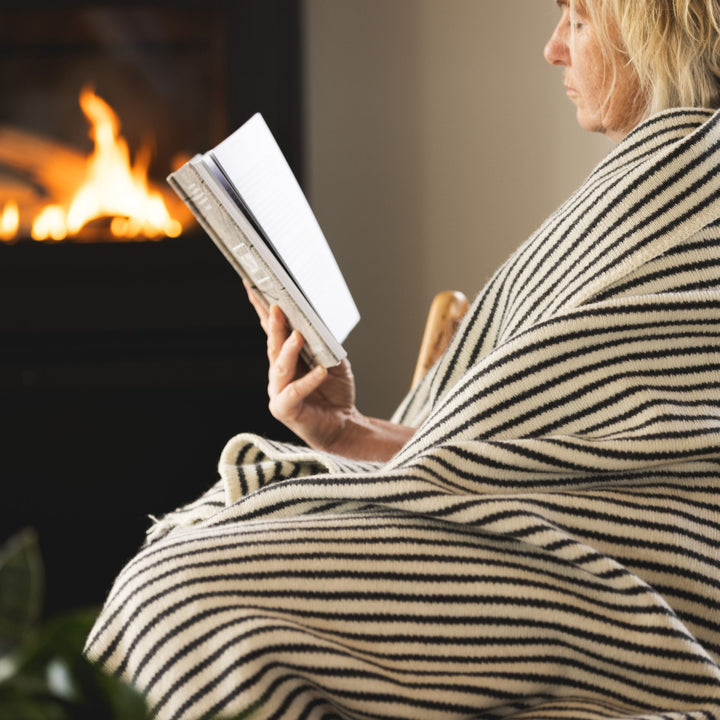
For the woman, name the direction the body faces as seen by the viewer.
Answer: to the viewer's left

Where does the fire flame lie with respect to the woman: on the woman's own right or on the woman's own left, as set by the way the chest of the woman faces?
on the woman's own right

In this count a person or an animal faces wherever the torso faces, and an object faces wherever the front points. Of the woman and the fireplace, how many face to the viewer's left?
1

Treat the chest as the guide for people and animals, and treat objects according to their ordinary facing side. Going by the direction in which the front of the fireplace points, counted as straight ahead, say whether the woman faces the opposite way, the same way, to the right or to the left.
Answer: to the right

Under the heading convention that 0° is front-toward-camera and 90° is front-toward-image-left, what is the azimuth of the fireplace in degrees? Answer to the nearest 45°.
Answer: approximately 0°

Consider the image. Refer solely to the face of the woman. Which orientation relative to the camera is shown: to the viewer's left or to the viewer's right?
to the viewer's left

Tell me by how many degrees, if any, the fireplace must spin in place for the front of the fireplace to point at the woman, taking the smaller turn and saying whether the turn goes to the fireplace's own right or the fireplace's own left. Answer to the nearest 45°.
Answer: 0° — it already faces them
